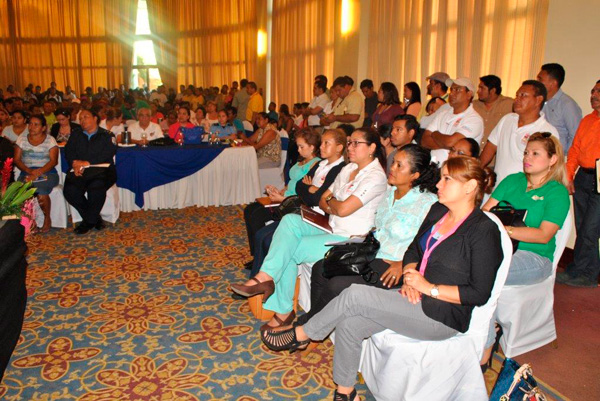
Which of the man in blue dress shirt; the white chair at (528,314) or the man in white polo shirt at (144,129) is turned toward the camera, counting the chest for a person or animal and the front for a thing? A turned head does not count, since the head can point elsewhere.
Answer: the man in white polo shirt

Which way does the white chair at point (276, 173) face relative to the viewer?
to the viewer's left

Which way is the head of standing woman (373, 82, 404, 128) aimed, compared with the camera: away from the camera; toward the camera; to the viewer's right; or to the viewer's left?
to the viewer's left

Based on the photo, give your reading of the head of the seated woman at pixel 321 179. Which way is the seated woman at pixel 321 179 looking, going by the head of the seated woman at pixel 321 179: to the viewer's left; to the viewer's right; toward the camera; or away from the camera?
to the viewer's left

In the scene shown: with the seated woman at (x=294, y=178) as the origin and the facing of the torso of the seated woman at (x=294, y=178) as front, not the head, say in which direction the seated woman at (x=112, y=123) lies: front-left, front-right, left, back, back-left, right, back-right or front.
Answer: front-right

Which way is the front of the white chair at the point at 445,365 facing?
to the viewer's left

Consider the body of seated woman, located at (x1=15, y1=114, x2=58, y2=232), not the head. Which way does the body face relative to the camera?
toward the camera

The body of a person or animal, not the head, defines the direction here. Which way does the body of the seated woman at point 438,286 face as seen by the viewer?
to the viewer's left

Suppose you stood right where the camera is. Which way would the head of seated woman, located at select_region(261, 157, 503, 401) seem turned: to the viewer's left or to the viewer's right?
to the viewer's left

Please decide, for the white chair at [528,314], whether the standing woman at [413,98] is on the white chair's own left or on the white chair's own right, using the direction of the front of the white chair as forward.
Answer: on the white chair's own right

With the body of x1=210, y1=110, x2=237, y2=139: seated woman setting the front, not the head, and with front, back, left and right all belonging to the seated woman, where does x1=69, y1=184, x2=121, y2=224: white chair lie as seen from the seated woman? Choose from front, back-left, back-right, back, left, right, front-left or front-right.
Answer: front-right

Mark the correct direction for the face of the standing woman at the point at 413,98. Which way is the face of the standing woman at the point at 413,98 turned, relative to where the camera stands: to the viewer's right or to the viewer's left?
to the viewer's left

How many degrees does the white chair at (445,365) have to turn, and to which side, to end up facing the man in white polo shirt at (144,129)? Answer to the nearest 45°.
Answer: approximately 45° to its right

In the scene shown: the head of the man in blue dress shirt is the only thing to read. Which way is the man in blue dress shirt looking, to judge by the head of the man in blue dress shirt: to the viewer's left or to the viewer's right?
to the viewer's left

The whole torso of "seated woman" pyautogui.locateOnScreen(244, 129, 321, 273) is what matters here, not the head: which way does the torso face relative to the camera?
to the viewer's left

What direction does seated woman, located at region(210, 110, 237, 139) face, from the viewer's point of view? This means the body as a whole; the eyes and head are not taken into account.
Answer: toward the camera

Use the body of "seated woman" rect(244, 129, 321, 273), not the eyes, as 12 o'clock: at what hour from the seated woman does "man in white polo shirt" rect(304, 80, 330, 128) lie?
The man in white polo shirt is roughly at 3 o'clock from the seated woman.
